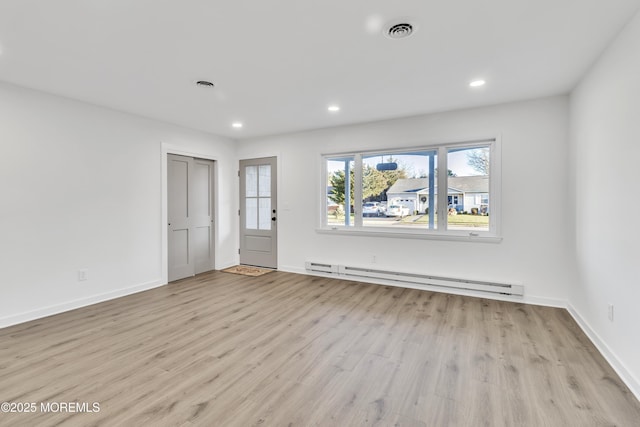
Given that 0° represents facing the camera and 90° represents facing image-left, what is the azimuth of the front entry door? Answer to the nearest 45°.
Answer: approximately 45°

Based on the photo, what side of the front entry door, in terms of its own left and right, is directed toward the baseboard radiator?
left

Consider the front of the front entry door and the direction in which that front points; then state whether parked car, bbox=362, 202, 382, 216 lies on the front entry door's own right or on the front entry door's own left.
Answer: on the front entry door's own left

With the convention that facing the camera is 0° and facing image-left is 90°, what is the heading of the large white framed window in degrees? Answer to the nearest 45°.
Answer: approximately 0°

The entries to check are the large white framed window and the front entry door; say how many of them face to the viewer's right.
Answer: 0

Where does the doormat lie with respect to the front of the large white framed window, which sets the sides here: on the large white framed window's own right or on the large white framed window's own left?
on the large white framed window's own right
